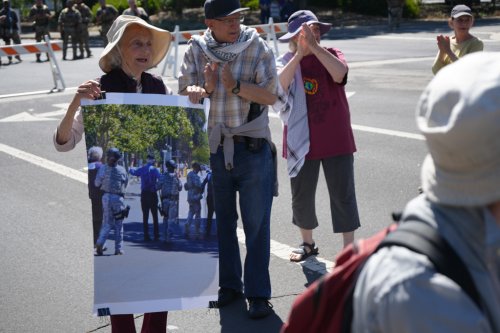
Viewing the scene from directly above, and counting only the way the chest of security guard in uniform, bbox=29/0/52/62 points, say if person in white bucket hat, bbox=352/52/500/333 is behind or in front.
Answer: in front

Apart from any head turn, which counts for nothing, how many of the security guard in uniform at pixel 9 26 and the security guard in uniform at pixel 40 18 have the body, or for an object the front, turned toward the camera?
2

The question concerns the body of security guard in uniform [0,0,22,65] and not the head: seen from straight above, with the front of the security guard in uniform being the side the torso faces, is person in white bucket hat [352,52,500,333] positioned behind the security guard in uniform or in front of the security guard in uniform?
in front

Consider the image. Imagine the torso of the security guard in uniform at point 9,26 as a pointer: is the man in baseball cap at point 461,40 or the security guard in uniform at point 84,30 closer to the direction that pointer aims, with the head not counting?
the man in baseball cap

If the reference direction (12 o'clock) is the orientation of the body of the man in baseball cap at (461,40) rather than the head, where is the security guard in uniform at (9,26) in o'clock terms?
The security guard in uniform is roughly at 3 o'clock from the man in baseball cap.

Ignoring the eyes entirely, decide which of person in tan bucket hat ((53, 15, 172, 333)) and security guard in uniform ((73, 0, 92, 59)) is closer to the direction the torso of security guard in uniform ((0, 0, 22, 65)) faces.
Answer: the person in tan bucket hat

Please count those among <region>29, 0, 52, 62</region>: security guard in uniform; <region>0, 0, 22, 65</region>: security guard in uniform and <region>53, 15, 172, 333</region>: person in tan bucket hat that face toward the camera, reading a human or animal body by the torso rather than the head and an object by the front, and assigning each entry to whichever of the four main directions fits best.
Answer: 3

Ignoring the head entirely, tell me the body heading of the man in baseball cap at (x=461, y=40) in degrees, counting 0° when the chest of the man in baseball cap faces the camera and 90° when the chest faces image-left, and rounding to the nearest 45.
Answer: approximately 45°

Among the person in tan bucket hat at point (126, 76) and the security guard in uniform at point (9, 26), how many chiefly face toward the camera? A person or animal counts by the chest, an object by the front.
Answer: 2

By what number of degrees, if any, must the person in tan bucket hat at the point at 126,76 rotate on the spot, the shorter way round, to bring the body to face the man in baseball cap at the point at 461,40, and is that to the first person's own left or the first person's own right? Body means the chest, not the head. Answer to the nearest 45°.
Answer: approximately 135° to the first person's own left

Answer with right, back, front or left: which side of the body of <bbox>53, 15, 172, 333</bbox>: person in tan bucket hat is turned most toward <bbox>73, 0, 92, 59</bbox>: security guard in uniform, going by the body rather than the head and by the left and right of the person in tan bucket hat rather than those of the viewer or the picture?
back
